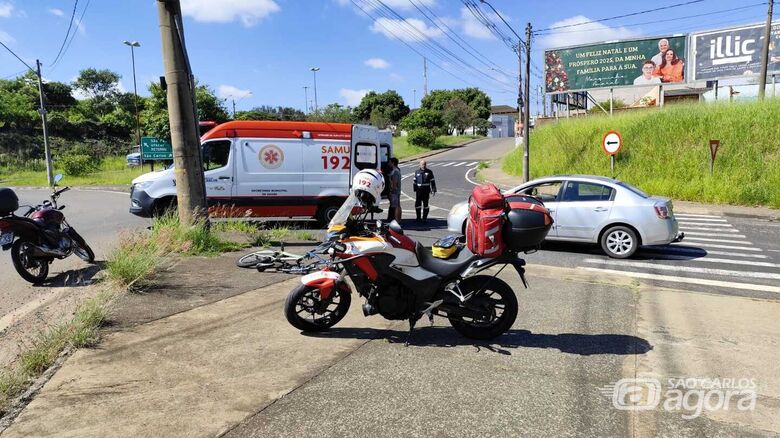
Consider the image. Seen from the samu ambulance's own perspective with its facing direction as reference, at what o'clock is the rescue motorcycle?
The rescue motorcycle is roughly at 9 o'clock from the samu ambulance.

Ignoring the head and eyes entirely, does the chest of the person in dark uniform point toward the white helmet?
yes

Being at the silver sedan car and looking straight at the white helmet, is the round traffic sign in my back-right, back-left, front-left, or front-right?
back-right

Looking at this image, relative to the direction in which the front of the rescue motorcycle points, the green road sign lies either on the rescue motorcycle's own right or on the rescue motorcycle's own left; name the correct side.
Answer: on the rescue motorcycle's own right

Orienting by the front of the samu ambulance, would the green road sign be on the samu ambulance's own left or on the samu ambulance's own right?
on the samu ambulance's own right

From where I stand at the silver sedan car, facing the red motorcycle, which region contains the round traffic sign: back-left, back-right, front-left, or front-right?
back-right

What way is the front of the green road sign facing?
toward the camera

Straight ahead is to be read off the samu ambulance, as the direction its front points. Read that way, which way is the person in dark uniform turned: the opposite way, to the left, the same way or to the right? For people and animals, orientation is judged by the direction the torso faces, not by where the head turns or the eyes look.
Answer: to the left

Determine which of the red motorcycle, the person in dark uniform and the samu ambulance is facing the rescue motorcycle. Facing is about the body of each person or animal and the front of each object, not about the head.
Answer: the person in dark uniform

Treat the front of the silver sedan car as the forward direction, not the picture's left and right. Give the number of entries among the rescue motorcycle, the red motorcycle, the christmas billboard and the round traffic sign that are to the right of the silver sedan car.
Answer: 2

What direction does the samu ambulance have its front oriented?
to the viewer's left

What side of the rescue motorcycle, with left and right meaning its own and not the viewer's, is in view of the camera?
left

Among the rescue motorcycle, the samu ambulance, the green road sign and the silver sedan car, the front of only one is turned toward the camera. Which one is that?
the green road sign

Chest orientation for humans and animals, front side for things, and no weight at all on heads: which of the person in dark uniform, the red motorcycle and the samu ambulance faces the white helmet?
the person in dark uniform

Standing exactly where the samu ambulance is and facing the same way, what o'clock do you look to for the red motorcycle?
The red motorcycle is roughly at 10 o'clock from the samu ambulance.

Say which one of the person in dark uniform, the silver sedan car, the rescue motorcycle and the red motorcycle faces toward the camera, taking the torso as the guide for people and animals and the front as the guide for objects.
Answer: the person in dark uniform

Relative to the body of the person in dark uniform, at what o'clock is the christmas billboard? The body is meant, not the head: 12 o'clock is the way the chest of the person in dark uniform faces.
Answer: The christmas billboard is roughly at 7 o'clock from the person in dark uniform.

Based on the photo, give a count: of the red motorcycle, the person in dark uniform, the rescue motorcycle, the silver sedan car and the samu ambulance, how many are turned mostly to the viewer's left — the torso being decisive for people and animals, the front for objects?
3
